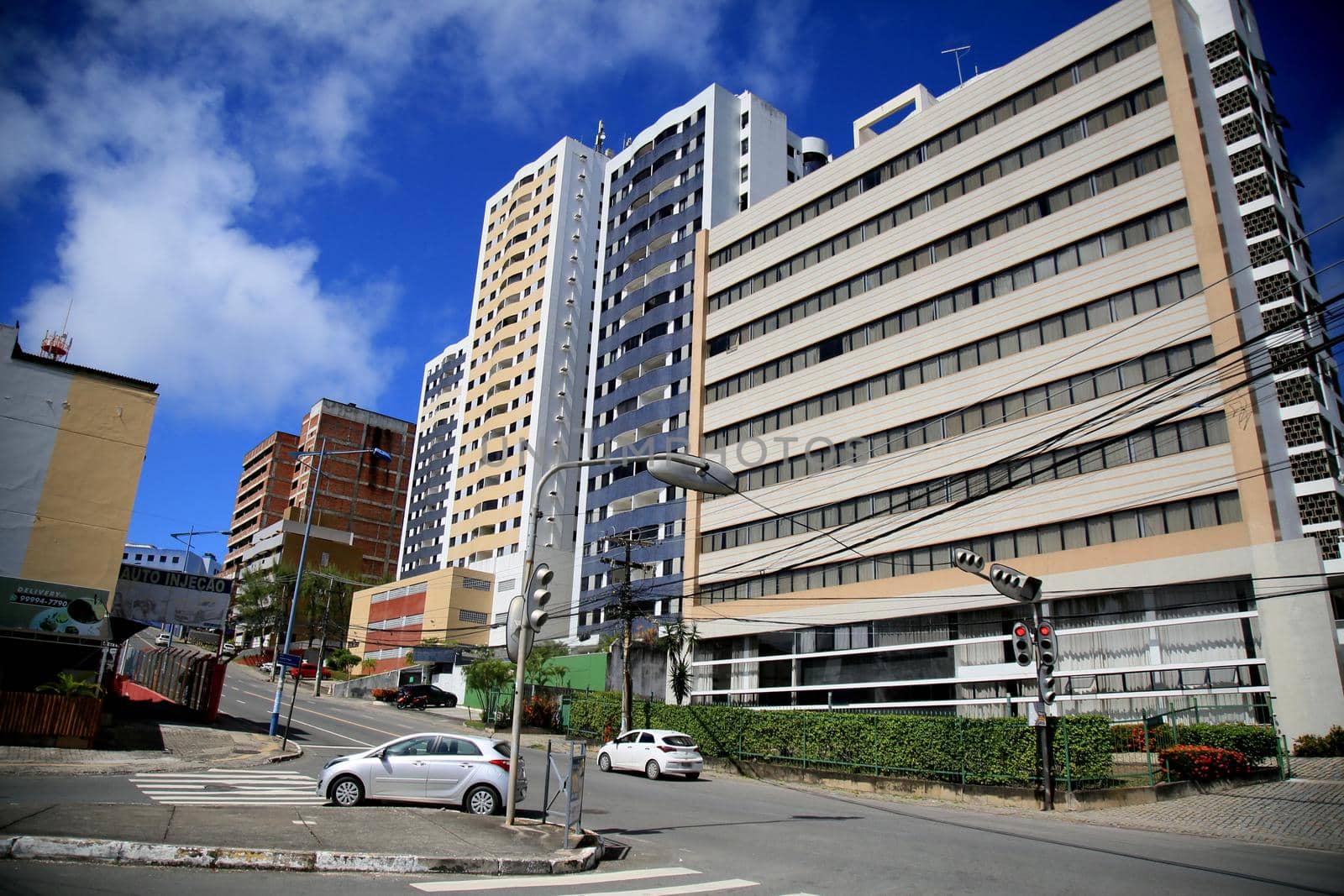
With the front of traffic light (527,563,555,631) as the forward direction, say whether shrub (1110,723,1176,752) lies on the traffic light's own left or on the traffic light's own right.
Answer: on the traffic light's own left

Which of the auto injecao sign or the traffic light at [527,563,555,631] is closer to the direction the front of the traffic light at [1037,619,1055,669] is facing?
the traffic light

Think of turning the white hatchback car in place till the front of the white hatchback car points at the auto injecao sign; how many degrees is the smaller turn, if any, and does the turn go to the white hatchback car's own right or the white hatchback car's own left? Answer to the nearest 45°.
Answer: approximately 45° to the white hatchback car's own left

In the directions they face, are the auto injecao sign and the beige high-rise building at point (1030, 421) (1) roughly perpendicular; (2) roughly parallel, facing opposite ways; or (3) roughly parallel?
roughly perpendicular

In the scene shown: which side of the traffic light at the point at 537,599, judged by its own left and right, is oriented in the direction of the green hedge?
left

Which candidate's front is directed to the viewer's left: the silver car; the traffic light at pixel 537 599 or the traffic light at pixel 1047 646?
the silver car

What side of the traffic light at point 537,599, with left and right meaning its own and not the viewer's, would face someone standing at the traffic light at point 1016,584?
left

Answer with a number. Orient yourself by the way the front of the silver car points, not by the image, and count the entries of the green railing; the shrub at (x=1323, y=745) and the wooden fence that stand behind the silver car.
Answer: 2

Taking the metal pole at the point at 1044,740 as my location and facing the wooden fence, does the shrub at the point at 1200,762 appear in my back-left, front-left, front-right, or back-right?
back-right

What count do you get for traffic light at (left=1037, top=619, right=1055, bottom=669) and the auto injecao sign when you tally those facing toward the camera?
2

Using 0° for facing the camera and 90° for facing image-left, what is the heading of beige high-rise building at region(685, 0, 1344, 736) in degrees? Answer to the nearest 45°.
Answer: approximately 45°

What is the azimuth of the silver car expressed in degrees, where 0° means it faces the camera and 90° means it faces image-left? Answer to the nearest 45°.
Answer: approximately 90°

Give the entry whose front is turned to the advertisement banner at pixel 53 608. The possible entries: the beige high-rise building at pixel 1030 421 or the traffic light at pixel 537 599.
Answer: the beige high-rise building
